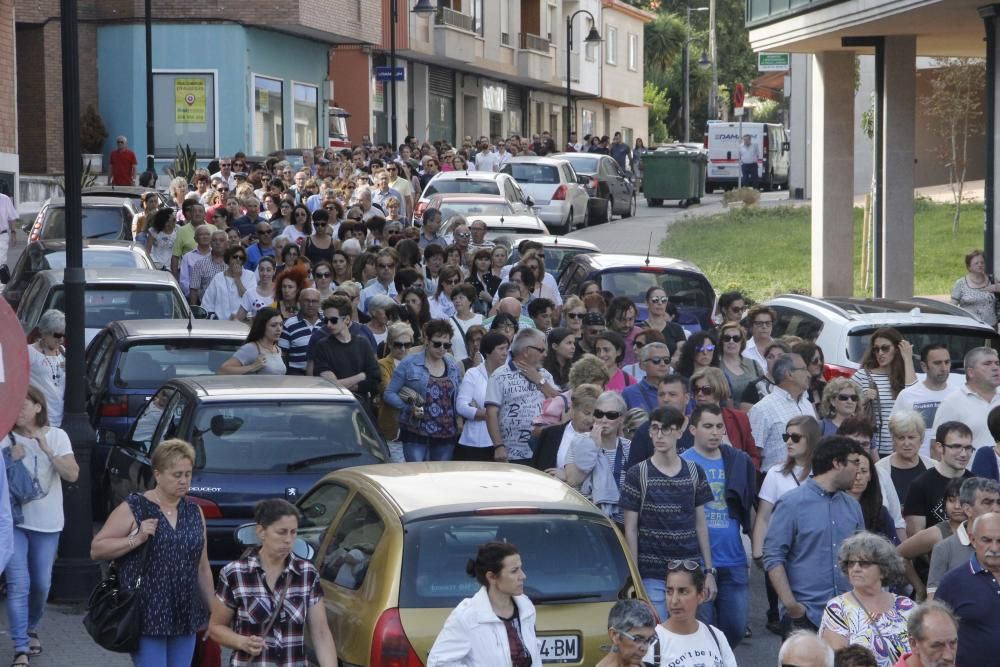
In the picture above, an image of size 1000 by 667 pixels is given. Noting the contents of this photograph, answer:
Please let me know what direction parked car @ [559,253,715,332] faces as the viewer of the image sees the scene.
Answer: facing away from the viewer and to the left of the viewer

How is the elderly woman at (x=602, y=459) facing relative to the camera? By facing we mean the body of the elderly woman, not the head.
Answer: toward the camera

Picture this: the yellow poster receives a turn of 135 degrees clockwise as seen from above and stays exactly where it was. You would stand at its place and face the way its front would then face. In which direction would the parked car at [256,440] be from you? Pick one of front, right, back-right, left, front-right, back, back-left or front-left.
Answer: back-left

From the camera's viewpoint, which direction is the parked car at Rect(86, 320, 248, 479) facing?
away from the camera

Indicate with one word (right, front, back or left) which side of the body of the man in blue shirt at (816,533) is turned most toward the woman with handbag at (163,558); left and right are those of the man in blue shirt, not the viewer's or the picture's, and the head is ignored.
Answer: right

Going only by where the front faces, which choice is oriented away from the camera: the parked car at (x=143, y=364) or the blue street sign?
the parked car

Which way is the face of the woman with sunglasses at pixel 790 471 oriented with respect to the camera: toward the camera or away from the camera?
toward the camera

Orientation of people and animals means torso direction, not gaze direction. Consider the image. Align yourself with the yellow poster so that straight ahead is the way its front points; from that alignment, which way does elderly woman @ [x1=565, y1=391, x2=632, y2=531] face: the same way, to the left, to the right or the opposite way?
the same way

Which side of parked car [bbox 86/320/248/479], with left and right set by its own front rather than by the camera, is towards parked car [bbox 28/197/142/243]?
front

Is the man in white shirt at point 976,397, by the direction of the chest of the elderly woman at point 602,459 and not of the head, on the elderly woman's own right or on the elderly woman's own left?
on the elderly woman's own left

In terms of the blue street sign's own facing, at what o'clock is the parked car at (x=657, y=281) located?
The parked car is roughly at 12 o'clock from the blue street sign.

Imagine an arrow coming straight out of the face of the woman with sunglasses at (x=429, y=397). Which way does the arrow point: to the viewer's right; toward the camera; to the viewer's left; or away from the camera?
toward the camera

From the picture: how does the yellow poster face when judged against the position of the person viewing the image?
facing the viewer

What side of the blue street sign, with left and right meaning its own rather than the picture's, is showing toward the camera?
front

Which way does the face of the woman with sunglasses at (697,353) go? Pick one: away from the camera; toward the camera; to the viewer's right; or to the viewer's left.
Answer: toward the camera

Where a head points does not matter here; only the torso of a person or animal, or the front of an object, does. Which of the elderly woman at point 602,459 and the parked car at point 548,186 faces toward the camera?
the elderly woman

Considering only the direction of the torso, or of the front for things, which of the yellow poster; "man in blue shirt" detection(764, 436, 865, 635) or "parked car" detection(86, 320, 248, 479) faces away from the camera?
the parked car

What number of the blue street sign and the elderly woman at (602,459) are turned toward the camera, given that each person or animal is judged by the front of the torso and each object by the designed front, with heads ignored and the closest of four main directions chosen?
2
